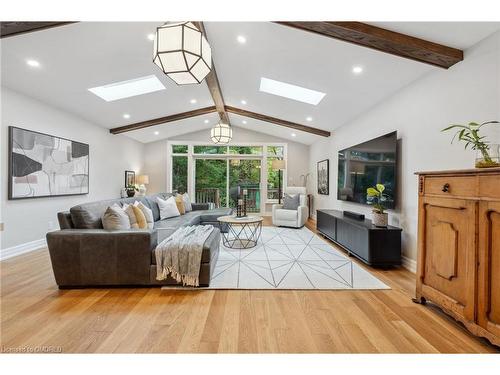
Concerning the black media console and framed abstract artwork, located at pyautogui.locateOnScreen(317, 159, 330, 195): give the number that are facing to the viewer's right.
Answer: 0

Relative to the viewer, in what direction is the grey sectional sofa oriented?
to the viewer's right

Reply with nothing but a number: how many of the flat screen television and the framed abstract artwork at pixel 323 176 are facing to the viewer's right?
0

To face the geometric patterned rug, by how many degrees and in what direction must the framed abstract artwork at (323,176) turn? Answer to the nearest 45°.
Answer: approximately 45° to its left

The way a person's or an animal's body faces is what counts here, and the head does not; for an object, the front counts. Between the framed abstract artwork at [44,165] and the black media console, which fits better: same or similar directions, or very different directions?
very different directions

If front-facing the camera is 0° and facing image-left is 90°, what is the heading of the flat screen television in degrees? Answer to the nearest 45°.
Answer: approximately 45°

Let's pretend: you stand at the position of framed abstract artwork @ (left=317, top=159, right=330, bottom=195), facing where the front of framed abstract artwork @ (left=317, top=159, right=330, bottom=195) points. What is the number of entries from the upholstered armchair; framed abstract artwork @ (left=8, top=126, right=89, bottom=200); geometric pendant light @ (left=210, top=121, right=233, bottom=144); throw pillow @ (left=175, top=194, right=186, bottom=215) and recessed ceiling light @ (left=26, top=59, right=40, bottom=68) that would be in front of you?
5

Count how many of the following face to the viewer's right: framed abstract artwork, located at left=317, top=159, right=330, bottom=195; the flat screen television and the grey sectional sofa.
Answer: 1

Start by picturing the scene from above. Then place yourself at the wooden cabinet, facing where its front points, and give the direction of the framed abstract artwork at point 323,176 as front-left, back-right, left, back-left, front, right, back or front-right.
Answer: right

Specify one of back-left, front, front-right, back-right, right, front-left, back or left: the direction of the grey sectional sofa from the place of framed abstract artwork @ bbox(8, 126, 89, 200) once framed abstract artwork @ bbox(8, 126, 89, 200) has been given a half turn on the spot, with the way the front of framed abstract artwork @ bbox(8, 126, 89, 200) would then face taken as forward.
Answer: back-left

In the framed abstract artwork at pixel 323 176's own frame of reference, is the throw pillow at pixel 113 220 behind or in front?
in front

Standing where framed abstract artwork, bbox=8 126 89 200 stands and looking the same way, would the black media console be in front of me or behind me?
in front

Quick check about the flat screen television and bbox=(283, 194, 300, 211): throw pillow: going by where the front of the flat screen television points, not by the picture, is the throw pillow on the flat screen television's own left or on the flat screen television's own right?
on the flat screen television's own right

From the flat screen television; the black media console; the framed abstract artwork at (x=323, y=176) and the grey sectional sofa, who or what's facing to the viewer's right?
the grey sectional sofa
